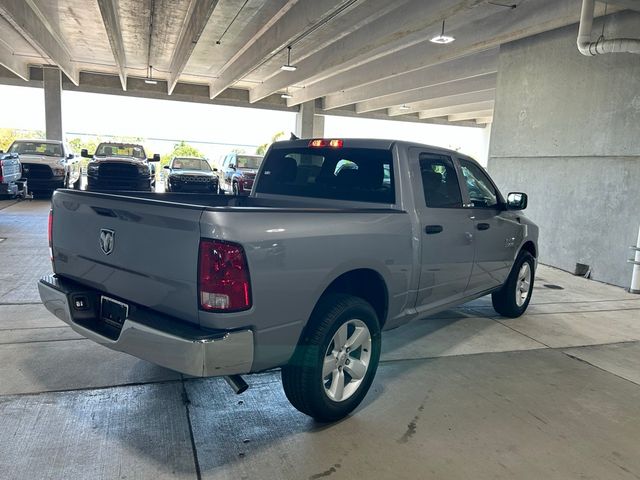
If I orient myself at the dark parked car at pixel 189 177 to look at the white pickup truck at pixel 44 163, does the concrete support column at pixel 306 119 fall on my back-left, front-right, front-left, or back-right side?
back-right

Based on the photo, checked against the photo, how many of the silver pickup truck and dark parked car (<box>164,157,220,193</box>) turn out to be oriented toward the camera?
1

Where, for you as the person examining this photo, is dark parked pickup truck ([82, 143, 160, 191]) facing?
facing the viewer

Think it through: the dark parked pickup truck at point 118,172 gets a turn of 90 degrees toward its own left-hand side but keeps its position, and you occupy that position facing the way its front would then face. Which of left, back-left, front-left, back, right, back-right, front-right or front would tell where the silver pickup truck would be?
right

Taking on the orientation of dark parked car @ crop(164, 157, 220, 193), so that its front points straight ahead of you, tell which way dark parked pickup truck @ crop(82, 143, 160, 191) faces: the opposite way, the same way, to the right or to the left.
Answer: the same way

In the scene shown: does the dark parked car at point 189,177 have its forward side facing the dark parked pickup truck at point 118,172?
no

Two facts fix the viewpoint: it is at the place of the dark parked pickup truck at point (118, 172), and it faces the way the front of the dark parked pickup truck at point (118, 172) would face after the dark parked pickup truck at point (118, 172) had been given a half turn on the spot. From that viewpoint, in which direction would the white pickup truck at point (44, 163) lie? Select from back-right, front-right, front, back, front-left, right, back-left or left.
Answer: left

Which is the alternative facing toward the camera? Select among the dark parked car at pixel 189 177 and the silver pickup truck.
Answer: the dark parked car

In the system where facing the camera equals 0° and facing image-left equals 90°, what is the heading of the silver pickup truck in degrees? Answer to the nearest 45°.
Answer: approximately 225°

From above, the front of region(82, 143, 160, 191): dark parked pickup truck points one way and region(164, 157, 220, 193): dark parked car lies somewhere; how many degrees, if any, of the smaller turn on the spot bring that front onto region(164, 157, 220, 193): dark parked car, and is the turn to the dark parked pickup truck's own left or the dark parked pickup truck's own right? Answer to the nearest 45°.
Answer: approximately 90° to the dark parked pickup truck's own left

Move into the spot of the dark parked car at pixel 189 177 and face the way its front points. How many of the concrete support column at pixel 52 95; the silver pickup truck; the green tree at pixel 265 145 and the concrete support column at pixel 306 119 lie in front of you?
1

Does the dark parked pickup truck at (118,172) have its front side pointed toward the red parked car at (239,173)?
no

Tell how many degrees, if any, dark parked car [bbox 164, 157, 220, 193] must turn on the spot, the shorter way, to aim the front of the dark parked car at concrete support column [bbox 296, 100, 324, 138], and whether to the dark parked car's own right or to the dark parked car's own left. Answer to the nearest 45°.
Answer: approximately 135° to the dark parked car's own left

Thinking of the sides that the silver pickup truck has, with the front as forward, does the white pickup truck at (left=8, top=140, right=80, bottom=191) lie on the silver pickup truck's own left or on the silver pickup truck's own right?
on the silver pickup truck's own left

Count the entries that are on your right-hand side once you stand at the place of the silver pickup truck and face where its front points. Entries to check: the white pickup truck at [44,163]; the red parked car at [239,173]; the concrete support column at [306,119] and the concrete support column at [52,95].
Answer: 0
